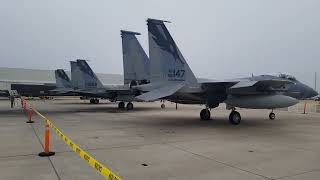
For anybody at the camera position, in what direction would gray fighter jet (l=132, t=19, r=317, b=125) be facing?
facing away from the viewer and to the right of the viewer
